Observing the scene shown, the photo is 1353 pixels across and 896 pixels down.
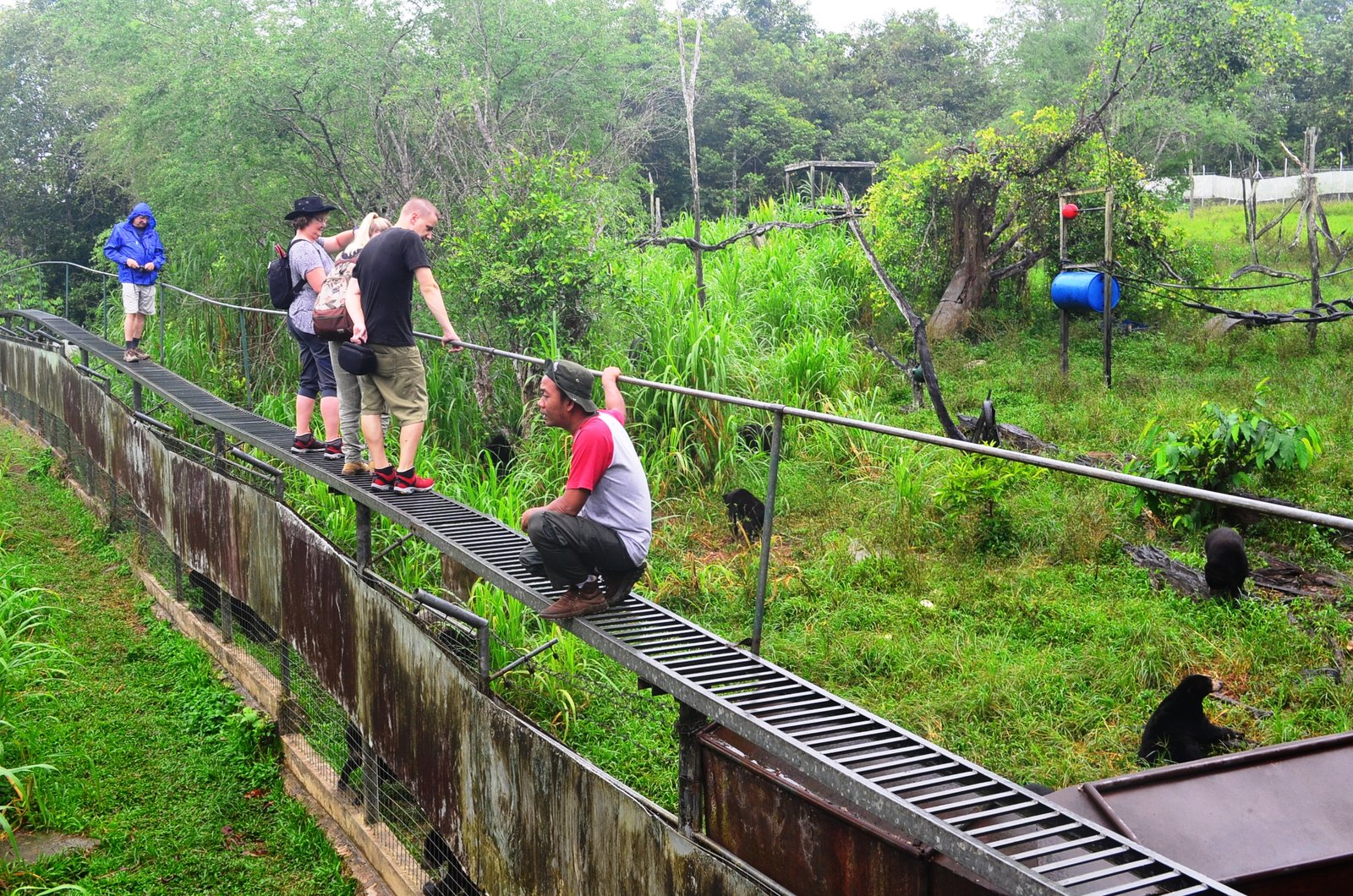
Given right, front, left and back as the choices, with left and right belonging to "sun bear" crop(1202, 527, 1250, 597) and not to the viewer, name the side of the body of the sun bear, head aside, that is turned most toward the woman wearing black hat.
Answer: left

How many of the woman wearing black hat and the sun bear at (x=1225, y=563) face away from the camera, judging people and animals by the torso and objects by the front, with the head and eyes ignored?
1

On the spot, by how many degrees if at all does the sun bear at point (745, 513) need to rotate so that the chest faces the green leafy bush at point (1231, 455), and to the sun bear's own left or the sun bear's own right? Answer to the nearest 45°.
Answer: approximately 135° to the sun bear's own left

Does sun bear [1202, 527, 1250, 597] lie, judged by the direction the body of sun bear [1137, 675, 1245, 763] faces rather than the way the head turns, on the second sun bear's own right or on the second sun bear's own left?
on the second sun bear's own left

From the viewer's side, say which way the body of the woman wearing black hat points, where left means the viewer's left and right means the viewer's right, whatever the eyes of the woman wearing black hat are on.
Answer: facing to the right of the viewer

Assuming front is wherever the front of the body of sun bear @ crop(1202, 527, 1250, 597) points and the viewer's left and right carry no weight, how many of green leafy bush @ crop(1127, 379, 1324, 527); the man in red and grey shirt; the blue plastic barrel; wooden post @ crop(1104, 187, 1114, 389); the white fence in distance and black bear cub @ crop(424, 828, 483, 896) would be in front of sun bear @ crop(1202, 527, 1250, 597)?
4

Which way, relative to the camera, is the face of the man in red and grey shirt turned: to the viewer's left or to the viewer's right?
to the viewer's left

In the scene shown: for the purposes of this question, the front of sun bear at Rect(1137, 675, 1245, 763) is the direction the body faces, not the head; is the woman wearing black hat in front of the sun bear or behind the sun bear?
behind

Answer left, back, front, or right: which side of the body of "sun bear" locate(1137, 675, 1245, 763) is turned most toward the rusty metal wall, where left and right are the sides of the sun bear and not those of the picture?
back

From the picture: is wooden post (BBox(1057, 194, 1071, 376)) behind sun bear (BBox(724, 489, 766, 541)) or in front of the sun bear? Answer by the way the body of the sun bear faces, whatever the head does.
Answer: behind

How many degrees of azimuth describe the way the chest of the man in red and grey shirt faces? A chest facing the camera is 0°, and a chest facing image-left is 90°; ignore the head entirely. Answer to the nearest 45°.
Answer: approximately 90°
